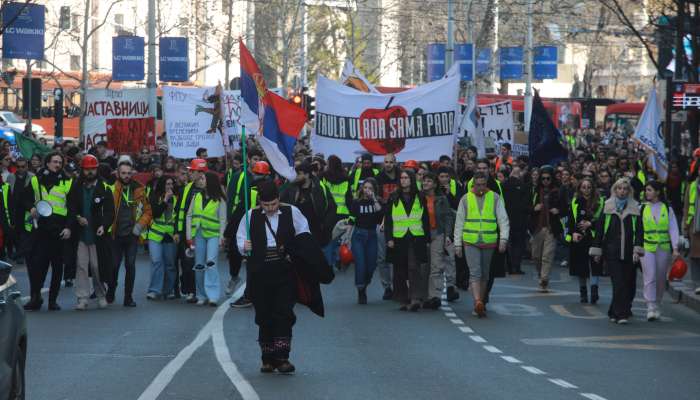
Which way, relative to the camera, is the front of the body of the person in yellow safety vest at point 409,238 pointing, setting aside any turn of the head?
toward the camera

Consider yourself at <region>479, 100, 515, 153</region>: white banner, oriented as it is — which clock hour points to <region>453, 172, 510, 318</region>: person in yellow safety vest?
The person in yellow safety vest is roughly at 12 o'clock from the white banner.

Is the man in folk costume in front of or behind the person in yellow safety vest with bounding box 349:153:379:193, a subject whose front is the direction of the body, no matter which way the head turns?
in front

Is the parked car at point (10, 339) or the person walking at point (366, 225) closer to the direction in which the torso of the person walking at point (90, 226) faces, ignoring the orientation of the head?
the parked car

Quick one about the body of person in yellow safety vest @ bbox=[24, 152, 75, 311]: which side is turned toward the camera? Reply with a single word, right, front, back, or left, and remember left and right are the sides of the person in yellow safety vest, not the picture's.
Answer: front

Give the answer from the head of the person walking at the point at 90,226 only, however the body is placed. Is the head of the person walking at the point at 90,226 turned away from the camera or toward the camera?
toward the camera

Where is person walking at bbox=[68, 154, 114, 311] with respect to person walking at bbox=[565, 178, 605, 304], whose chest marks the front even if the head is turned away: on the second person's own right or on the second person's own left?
on the second person's own right

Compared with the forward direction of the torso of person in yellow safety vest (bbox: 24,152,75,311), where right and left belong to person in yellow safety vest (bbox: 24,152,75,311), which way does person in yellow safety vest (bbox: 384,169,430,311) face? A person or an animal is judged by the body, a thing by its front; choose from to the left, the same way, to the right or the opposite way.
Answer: the same way

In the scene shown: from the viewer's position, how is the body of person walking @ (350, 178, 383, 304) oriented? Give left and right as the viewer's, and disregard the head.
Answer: facing the viewer

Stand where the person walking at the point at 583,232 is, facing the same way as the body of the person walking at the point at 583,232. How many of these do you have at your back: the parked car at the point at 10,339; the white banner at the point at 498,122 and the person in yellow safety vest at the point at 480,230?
1

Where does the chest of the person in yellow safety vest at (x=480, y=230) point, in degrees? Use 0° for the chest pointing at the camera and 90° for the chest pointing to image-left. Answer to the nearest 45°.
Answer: approximately 0°

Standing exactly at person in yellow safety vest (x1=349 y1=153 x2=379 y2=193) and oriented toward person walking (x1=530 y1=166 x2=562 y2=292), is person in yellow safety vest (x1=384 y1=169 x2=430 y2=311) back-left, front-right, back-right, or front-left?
front-right

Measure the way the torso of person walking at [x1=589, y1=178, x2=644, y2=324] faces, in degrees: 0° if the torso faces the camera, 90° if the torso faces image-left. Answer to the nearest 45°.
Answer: approximately 0°

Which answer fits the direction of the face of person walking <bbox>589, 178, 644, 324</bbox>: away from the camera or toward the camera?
toward the camera
